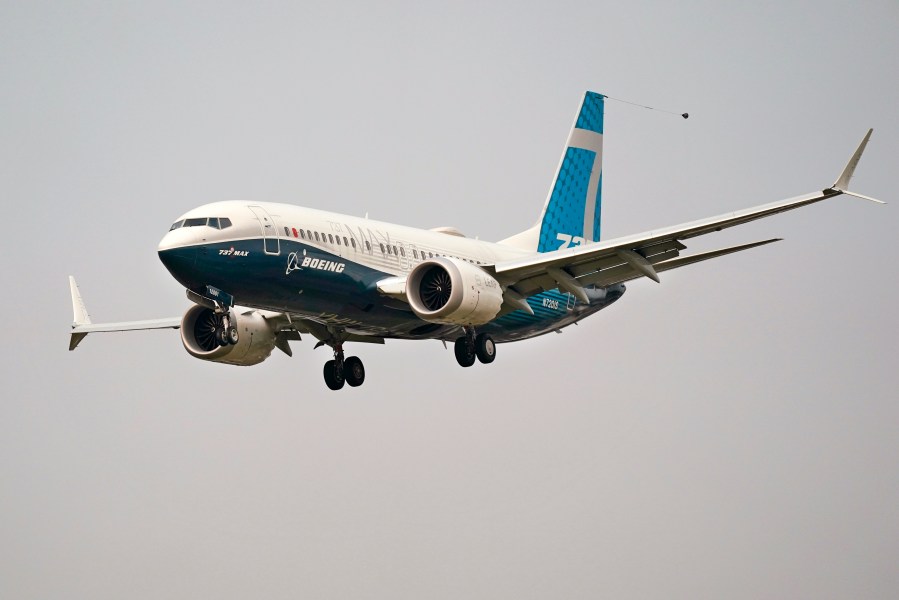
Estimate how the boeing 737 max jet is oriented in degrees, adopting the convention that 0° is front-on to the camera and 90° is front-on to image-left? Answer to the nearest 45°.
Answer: approximately 45°
